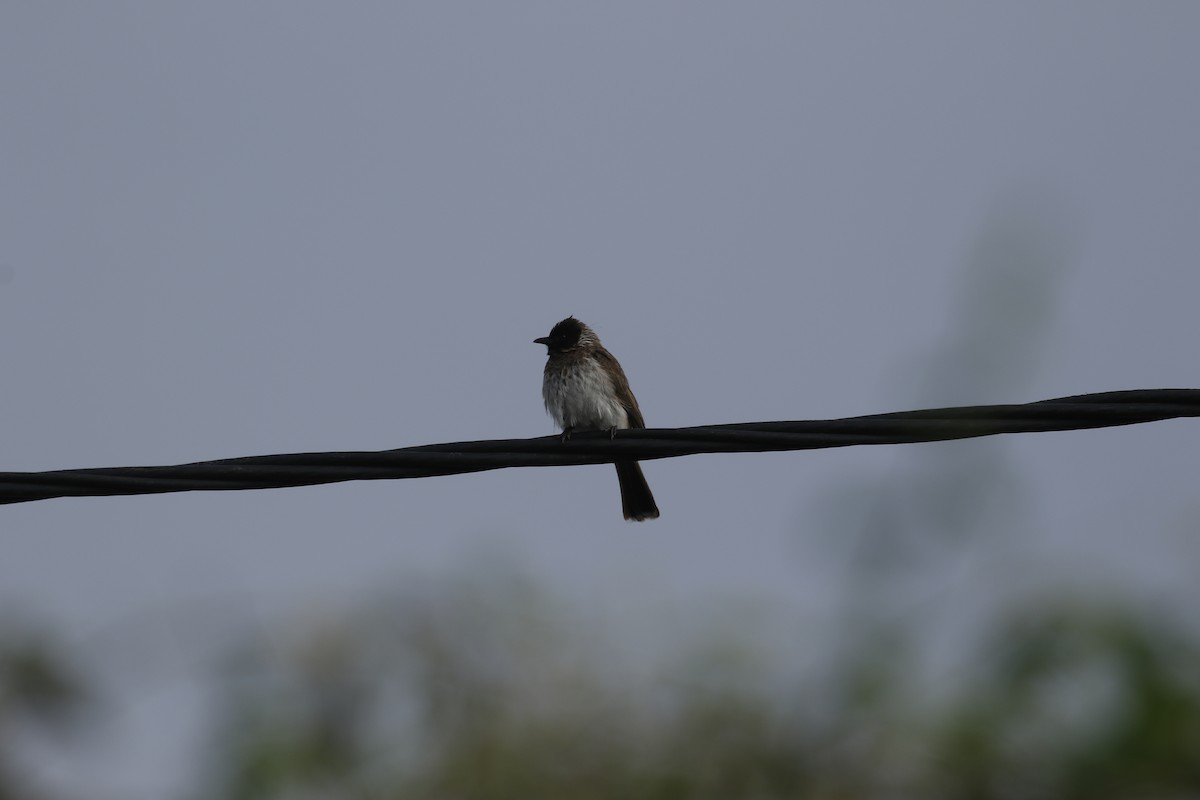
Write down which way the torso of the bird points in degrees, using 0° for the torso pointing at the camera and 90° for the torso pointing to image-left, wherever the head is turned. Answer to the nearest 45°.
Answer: approximately 45°
